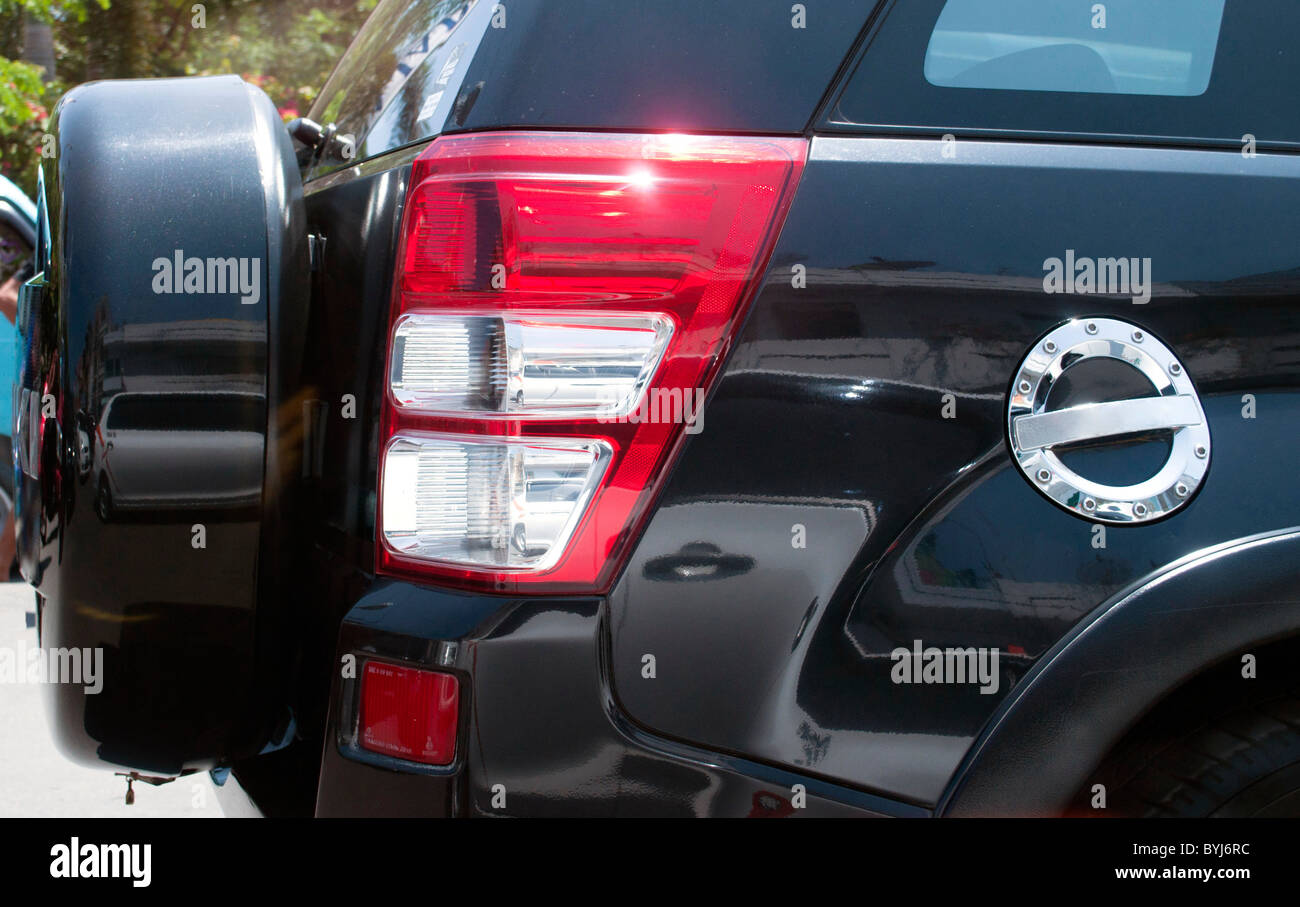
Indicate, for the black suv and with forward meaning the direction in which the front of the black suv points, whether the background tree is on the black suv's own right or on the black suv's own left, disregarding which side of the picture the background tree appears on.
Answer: on the black suv's own left

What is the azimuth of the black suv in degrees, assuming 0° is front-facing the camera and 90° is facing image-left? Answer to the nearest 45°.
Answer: approximately 270°
